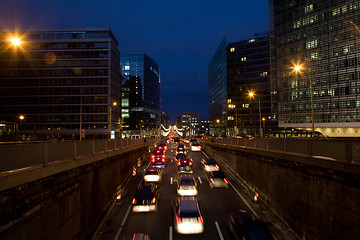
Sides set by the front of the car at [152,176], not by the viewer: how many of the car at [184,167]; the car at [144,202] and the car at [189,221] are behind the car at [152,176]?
2

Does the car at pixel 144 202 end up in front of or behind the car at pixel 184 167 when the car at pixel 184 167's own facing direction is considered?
behind

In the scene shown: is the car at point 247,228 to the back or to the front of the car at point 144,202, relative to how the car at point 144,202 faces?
to the back

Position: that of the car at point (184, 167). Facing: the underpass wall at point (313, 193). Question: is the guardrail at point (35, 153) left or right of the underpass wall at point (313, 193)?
right

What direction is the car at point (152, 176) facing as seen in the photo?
away from the camera

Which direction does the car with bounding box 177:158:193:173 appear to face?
away from the camera

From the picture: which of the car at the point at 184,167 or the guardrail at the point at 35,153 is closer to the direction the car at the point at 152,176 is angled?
the car

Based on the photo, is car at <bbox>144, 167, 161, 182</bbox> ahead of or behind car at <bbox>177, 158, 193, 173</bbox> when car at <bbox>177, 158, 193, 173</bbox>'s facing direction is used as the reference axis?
behind

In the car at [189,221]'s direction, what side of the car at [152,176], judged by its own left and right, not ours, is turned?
back

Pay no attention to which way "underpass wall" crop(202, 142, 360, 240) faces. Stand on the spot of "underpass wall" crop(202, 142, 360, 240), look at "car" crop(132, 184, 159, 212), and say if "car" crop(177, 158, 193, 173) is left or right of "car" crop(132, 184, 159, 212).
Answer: right
